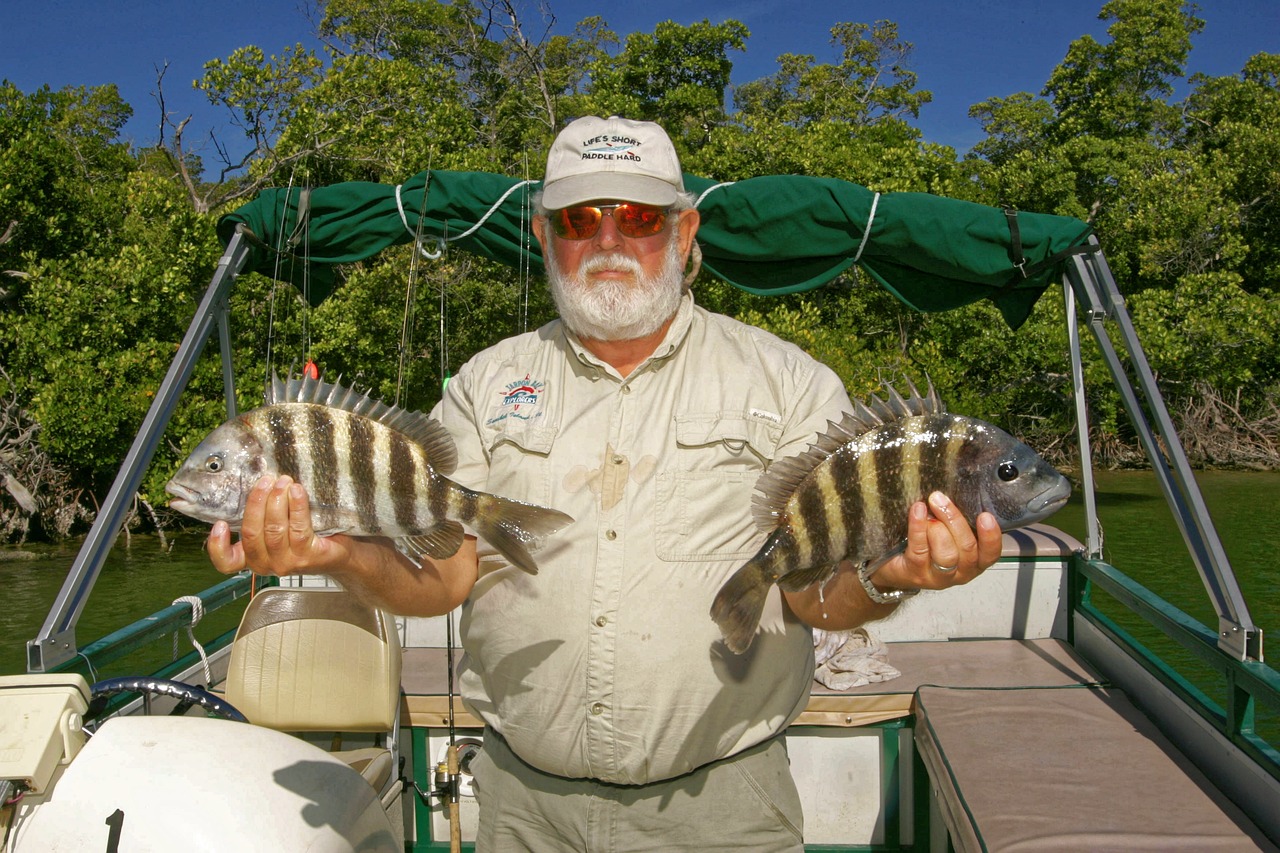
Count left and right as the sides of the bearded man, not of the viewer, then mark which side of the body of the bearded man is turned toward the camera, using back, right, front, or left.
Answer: front

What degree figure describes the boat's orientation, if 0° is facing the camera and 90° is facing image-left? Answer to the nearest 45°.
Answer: approximately 0°

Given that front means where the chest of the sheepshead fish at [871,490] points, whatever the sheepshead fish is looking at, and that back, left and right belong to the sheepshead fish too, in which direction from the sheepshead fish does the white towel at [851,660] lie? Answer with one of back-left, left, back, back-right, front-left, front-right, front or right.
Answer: left

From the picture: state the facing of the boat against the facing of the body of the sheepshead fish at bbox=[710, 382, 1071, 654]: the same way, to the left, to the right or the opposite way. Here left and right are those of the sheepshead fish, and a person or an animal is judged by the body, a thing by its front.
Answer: to the right

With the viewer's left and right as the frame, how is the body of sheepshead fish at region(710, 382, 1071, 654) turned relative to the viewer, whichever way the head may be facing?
facing to the right of the viewer

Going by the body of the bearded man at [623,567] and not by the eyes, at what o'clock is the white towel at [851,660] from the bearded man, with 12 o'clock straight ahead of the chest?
The white towel is roughly at 7 o'clock from the bearded man.

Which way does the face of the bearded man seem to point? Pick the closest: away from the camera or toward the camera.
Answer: toward the camera
